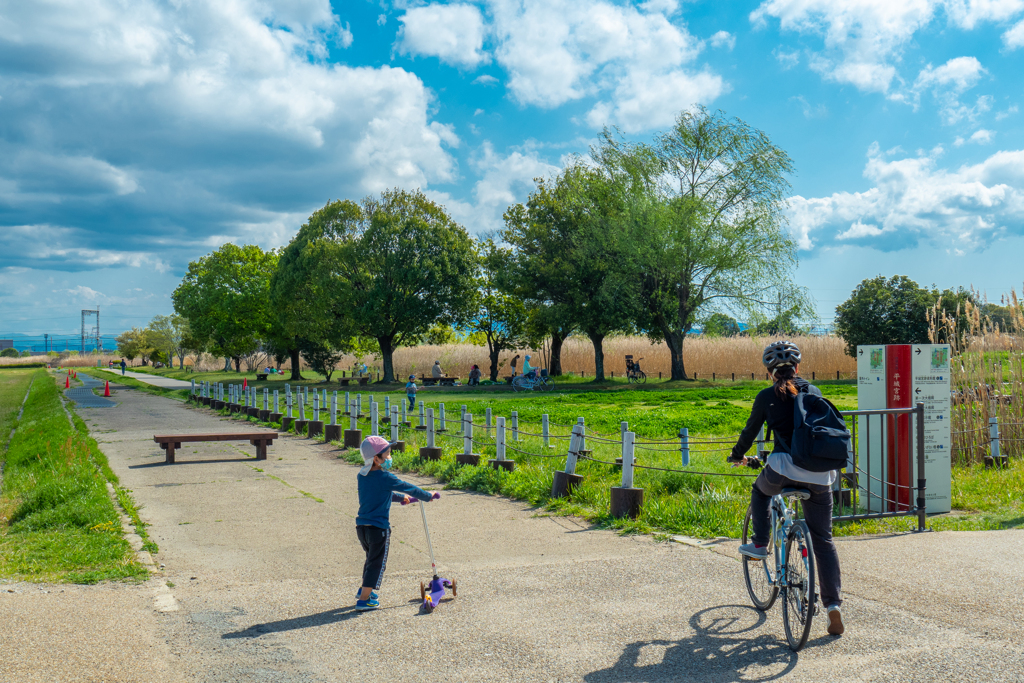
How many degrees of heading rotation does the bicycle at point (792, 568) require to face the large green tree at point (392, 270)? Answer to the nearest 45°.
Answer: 0° — it already faces it

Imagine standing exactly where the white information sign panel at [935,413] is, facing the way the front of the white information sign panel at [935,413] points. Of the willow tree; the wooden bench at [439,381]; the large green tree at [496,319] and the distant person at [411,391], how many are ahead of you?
0

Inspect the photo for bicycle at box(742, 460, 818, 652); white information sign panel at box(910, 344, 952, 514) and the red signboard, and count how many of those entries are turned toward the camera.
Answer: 2

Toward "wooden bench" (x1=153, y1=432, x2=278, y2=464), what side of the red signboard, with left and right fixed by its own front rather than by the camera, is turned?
right

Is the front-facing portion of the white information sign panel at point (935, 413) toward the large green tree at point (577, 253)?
no

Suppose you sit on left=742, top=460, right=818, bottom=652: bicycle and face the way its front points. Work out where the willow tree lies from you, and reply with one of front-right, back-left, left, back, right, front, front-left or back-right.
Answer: front-right

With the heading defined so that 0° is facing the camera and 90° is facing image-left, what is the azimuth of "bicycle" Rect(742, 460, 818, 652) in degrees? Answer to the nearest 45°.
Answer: approximately 135°

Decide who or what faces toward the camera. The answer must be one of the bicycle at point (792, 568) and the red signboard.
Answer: the red signboard

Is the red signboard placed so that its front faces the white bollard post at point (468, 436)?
no

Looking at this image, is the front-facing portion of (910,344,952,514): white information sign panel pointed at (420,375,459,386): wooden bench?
no

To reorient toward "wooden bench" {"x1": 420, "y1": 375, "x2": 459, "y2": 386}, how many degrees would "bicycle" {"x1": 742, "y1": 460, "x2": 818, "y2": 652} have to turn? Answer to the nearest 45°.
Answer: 0° — it already faces it

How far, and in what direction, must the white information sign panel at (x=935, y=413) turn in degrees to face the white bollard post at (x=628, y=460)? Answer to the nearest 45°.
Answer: approximately 45° to its right

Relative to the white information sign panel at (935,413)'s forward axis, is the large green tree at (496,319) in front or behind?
behind

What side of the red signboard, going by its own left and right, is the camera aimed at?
front

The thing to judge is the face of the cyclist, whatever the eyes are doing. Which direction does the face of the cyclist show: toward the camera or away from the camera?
away from the camera
